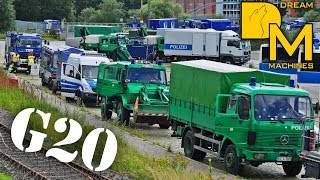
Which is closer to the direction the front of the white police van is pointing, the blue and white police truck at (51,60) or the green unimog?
the green unimog

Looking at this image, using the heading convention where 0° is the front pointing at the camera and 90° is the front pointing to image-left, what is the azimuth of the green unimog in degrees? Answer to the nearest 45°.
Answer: approximately 315°

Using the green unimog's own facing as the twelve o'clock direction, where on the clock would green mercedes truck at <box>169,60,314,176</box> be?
The green mercedes truck is roughly at 1 o'clock from the green unimog.

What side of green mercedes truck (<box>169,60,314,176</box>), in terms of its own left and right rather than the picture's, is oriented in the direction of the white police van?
back

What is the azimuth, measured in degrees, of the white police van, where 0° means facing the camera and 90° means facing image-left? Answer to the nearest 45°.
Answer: approximately 315°

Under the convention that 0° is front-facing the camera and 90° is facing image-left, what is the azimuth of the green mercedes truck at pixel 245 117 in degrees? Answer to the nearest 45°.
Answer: approximately 315°

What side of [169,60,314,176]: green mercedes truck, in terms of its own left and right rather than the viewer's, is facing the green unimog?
back

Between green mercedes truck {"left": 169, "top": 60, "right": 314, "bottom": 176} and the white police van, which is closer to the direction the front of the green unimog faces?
the green mercedes truck
